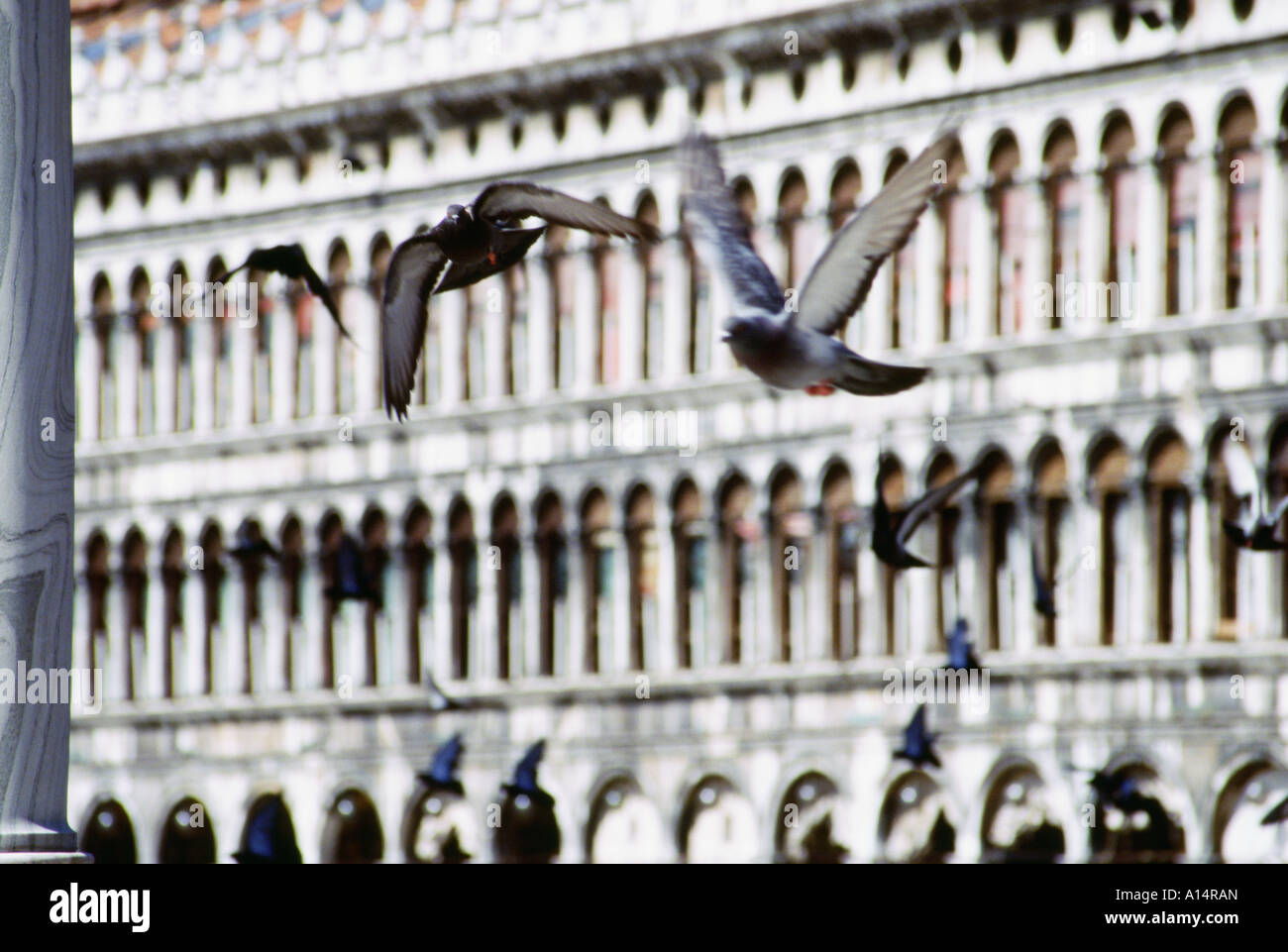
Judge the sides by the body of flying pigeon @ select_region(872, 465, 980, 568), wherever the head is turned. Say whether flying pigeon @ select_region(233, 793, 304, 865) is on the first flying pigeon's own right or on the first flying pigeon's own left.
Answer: on the first flying pigeon's own right

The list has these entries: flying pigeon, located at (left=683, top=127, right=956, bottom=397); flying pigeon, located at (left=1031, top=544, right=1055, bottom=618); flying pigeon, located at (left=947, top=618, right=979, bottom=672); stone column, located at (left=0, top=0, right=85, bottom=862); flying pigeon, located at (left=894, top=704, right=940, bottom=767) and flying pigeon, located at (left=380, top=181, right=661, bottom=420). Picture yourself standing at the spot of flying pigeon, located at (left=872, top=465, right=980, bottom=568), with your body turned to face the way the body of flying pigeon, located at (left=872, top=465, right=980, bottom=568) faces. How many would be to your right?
3

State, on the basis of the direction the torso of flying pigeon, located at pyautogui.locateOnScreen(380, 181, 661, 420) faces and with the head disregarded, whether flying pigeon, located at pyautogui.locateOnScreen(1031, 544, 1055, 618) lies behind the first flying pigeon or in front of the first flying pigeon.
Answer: behind

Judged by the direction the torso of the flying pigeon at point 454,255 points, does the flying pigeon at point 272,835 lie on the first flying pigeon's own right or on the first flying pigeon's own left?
on the first flying pigeon's own right
